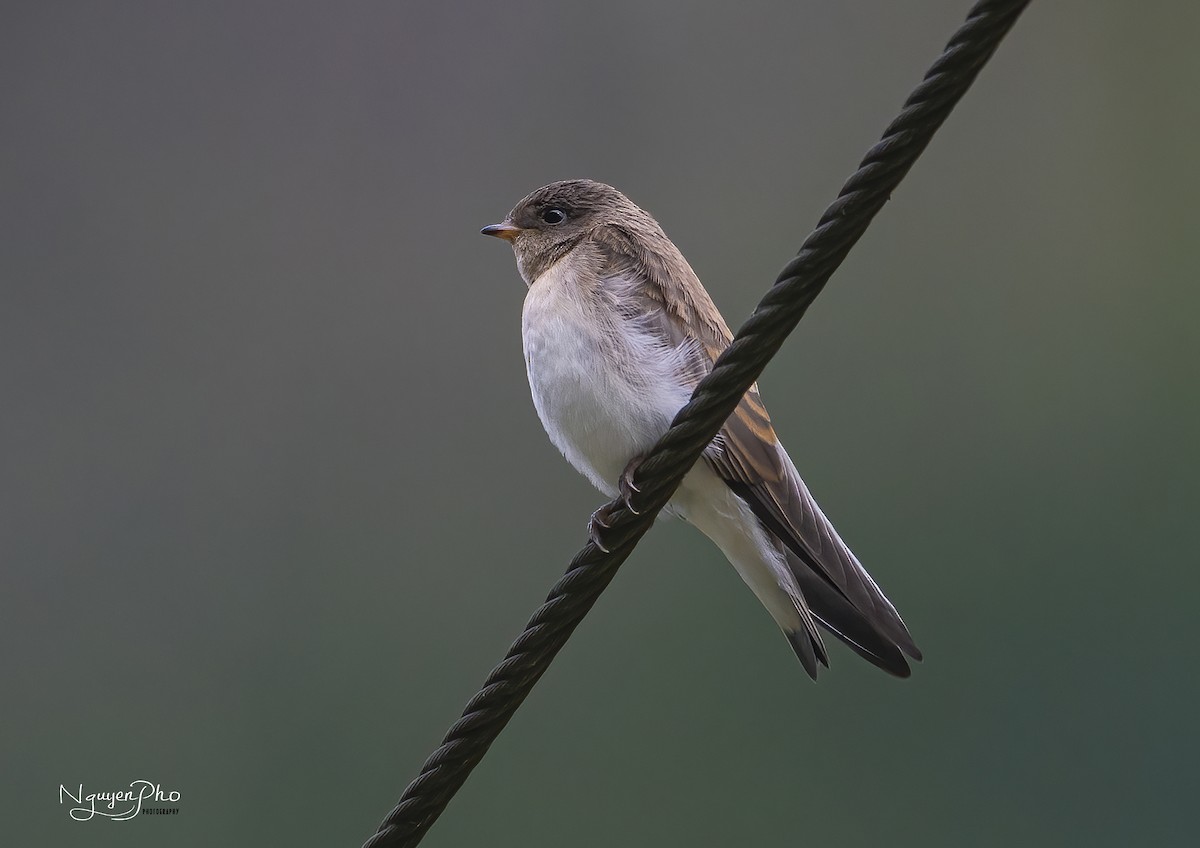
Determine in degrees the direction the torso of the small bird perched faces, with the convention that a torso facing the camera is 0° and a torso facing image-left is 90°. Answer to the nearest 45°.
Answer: approximately 90°
